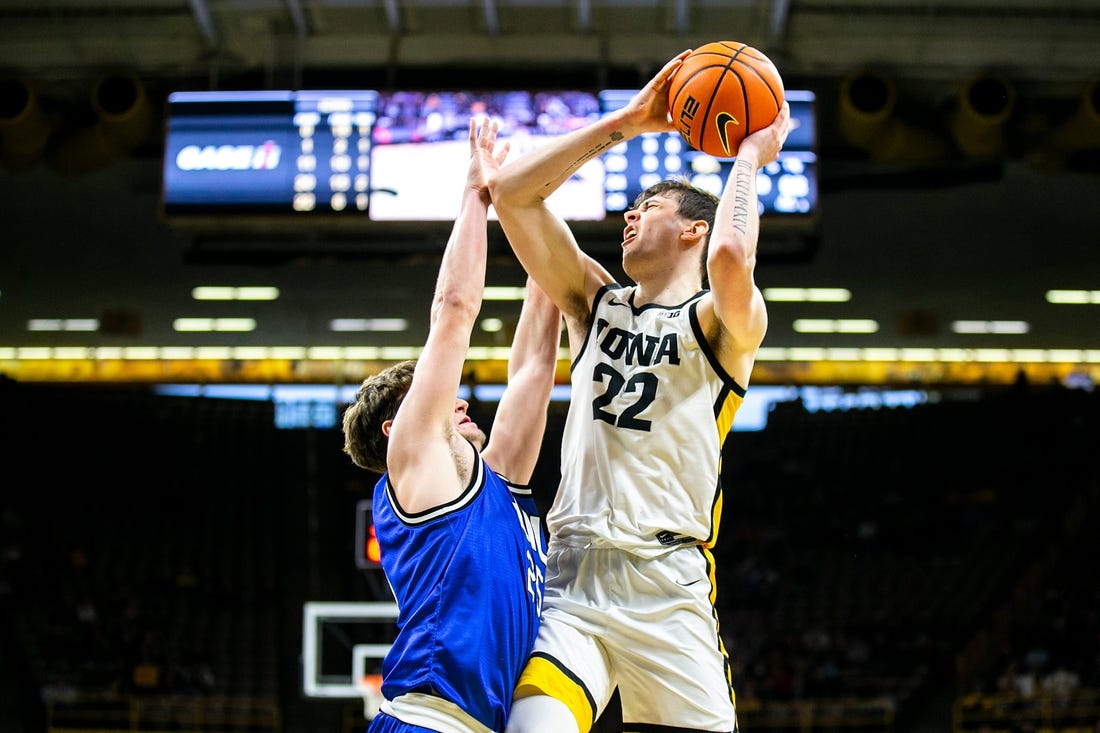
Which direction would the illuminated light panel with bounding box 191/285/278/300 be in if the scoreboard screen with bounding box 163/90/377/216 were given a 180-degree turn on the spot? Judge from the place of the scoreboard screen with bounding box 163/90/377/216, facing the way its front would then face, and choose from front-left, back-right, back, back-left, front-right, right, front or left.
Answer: front

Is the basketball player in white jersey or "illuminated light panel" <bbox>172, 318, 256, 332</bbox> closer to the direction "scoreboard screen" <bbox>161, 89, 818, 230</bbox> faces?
the basketball player in white jersey

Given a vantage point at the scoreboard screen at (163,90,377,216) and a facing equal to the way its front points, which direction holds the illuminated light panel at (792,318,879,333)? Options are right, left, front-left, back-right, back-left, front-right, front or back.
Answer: back-left

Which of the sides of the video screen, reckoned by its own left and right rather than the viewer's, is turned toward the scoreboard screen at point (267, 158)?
right

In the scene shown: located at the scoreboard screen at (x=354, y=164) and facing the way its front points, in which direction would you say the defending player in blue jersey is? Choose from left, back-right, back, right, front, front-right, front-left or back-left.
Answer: front

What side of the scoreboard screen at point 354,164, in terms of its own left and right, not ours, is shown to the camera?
front

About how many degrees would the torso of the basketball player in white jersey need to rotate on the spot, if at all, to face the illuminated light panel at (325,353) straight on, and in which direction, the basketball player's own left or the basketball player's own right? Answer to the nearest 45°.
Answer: approximately 135° to the basketball player's own right

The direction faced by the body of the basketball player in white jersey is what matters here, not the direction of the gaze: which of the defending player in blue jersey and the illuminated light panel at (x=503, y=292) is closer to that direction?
the defending player in blue jersey

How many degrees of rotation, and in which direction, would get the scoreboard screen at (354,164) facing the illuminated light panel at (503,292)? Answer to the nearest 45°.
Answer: approximately 180°

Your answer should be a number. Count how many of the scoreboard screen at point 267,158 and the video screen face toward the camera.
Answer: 2

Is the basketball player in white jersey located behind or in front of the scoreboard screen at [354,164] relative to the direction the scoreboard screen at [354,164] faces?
in front

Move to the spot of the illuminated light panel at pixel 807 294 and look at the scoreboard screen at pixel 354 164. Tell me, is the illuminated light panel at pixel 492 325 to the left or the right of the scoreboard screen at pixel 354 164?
right

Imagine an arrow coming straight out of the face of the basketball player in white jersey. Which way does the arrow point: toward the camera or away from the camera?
toward the camera
